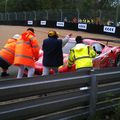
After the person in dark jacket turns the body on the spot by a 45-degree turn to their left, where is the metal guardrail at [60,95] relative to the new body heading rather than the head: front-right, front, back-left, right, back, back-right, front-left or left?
back-left

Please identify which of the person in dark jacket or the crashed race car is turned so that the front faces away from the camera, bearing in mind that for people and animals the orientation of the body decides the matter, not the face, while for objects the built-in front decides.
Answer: the person in dark jacket

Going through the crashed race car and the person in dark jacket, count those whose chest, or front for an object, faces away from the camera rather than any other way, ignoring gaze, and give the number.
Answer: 1

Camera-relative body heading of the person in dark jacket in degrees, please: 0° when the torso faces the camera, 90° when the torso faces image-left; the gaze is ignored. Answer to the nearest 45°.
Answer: approximately 180°

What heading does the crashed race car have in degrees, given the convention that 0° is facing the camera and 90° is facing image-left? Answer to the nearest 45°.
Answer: approximately 45°
